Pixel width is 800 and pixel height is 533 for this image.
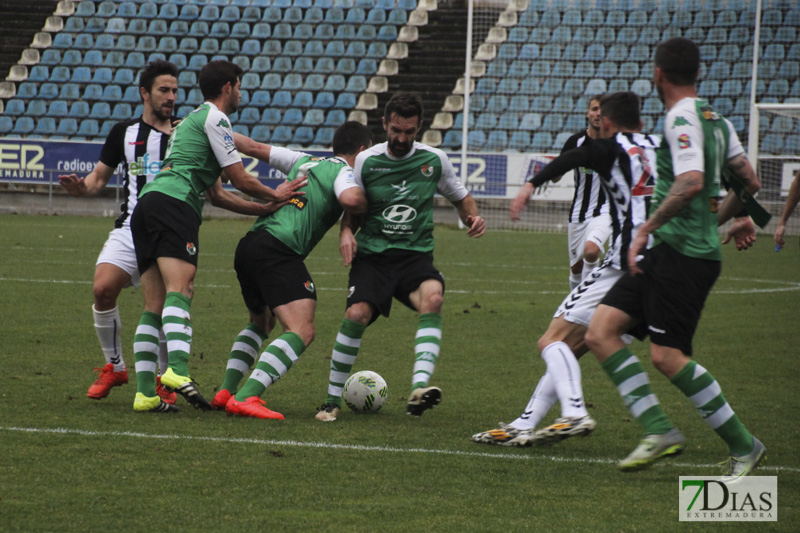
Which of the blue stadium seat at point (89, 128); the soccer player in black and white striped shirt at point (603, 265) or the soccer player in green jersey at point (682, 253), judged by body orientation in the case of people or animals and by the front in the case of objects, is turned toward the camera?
the blue stadium seat

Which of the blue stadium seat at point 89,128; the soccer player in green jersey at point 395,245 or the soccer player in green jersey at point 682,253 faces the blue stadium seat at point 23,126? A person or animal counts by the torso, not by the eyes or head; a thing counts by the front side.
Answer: the soccer player in green jersey at point 682,253

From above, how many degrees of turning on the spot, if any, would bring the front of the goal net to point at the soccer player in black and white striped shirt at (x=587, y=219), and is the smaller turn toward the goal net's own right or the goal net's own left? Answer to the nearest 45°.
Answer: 0° — it already faces them

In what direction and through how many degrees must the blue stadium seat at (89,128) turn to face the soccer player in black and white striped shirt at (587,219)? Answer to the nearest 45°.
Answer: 0° — it already faces them

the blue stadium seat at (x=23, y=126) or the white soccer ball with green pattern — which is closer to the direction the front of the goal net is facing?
the white soccer ball with green pattern

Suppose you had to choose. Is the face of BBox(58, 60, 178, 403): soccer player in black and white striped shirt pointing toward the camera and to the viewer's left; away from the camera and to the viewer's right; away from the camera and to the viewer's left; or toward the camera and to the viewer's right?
toward the camera and to the viewer's right

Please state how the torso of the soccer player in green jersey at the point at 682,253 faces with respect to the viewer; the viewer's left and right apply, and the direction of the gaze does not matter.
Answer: facing away from the viewer and to the left of the viewer

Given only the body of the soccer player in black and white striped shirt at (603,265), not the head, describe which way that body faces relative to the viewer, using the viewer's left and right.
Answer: facing away from the viewer and to the left of the viewer

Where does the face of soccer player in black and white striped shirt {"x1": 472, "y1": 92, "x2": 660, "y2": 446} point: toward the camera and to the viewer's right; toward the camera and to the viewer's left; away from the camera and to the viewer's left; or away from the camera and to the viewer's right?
away from the camera and to the viewer's left

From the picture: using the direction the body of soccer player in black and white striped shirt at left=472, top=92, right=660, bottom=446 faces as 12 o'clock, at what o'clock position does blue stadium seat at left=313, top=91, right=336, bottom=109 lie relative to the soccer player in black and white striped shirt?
The blue stadium seat is roughly at 1 o'clock from the soccer player in black and white striped shirt.
